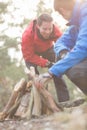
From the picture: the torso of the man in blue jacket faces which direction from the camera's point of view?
to the viewer's left

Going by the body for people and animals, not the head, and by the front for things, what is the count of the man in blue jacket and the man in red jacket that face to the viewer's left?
1

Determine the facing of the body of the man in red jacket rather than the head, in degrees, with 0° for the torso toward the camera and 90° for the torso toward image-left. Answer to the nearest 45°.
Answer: approximately 315°
